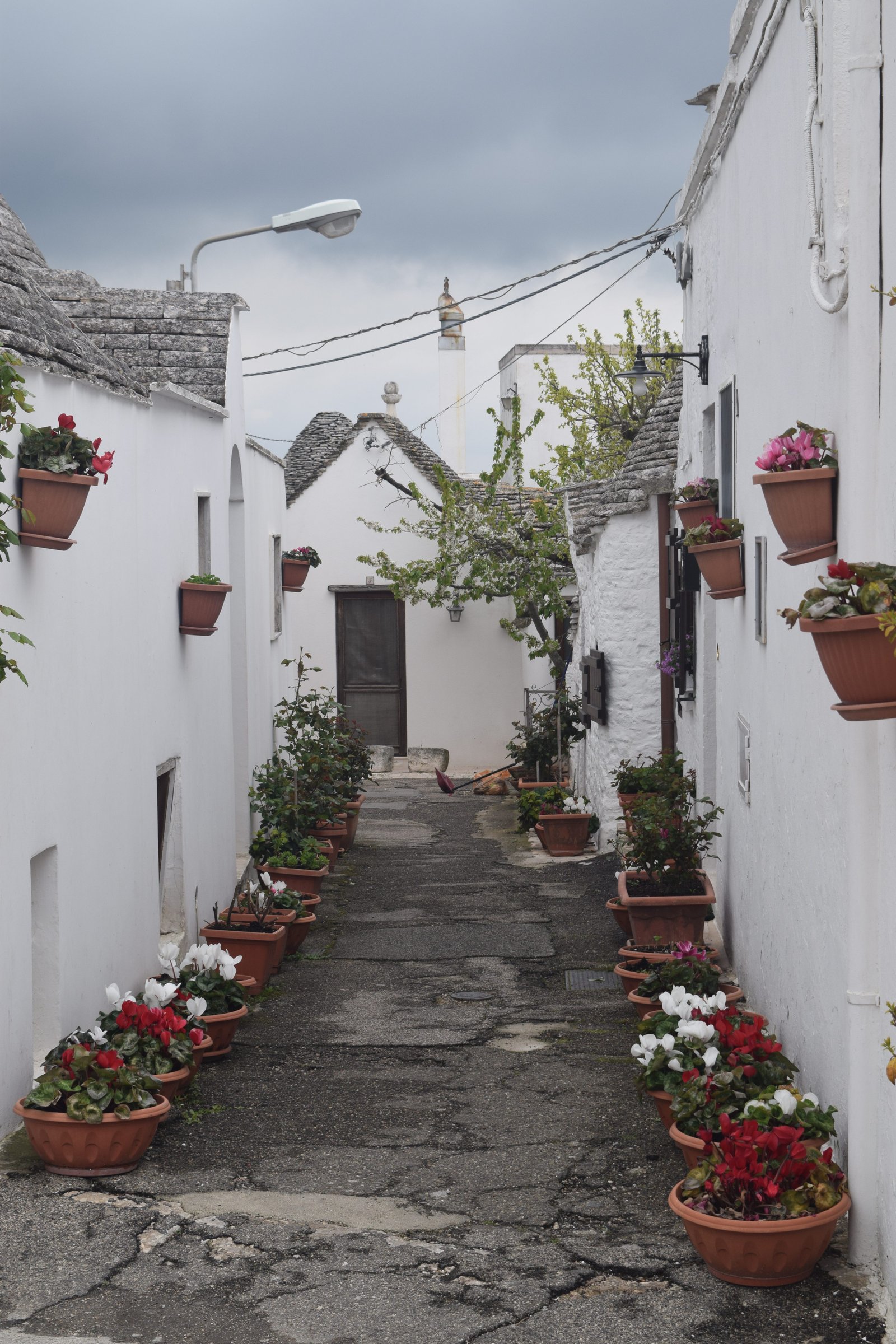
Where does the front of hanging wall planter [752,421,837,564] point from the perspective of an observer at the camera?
facing to the left of the viewer

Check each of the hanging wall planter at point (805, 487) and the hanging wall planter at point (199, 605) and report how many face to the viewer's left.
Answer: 1

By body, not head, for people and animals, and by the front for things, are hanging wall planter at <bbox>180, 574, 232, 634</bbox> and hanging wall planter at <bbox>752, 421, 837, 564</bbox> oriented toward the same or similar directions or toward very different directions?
very different directions

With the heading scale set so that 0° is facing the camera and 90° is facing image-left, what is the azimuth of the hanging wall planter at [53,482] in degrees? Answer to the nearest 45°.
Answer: approximately 270°

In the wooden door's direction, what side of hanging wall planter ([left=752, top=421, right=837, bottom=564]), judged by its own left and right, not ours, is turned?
right

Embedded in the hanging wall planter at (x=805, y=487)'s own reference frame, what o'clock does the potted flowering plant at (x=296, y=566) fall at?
The potted flowering plant is roughly at 2 o'clock from the hanging wall planter.

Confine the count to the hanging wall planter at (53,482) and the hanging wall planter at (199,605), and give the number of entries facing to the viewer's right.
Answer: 2

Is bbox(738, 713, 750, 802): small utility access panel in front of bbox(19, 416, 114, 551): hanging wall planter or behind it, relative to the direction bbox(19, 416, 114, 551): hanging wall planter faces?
in front

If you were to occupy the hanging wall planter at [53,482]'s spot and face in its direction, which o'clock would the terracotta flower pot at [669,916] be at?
The terracotta flower pot is roughly at 11 o'clock from the hanging wall planter.

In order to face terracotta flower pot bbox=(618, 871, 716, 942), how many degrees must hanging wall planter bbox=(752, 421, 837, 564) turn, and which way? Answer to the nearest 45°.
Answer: approximately 90° to its right

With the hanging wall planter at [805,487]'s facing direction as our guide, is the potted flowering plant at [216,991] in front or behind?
in front

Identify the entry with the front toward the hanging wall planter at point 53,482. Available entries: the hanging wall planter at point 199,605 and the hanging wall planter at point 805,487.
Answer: the hanging wall planter at point 805,487

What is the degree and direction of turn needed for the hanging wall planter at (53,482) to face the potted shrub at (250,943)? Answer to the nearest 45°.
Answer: approximately 90° to its left

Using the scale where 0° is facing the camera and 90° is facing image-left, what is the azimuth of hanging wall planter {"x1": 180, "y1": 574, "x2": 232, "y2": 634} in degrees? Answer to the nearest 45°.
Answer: approximately 270°
